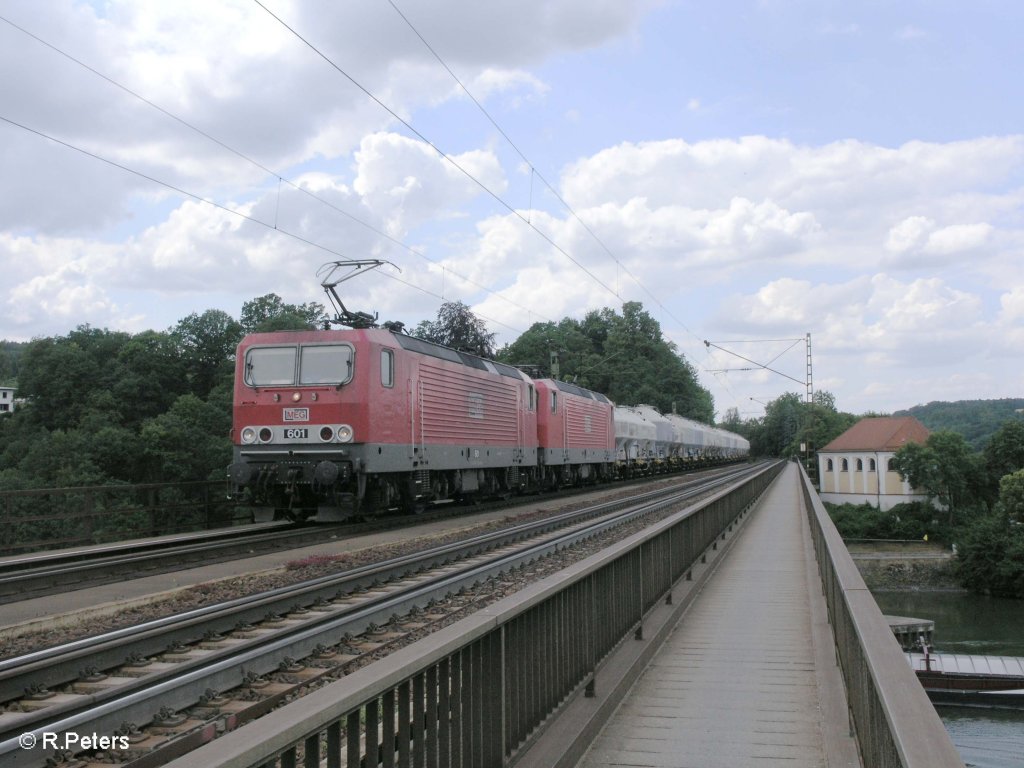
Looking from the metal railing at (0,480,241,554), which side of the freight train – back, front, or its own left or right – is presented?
front

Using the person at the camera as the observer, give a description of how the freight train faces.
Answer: facing the viewer and to the left of the viewer
